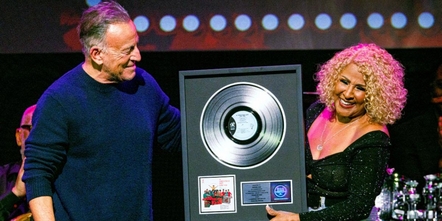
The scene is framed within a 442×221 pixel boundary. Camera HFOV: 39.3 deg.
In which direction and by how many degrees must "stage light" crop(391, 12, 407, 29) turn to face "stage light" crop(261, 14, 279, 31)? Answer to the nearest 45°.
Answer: approximately 90° to its right

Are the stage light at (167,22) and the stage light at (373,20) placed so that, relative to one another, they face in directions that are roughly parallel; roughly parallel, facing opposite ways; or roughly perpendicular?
roughly parallel

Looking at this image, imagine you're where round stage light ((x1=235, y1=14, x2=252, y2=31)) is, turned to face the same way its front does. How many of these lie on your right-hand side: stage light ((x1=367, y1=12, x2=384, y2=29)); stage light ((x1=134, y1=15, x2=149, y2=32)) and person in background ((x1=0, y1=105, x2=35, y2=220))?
2

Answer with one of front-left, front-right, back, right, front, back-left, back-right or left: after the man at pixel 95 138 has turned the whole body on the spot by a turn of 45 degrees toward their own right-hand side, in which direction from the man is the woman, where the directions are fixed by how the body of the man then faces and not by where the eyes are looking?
left

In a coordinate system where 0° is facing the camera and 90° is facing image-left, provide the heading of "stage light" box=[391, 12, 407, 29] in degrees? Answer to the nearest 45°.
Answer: approximately 0°

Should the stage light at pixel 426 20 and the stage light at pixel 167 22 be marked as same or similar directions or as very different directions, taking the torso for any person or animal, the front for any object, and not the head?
same or similar directions

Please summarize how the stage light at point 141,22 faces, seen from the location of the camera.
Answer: facing the viewer

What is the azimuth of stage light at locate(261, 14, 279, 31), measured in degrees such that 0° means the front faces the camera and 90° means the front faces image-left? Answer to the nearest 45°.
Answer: approximately 0°

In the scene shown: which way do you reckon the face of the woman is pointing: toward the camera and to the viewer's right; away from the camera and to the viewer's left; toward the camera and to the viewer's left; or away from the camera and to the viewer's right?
toward the camera and to the viewer's left

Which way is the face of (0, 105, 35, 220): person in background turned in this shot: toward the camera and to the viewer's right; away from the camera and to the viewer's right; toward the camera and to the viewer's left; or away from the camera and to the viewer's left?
toward the camera and to the viewer's right

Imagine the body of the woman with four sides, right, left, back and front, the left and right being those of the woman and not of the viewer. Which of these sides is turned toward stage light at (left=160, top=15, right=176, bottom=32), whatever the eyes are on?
right

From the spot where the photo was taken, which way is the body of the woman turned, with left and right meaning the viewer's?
facing the viewer and to the left of the viewer

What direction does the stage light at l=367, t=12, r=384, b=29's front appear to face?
toward the camera

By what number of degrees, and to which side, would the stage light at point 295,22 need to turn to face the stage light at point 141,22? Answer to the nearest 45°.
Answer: approximately 90° to its right
